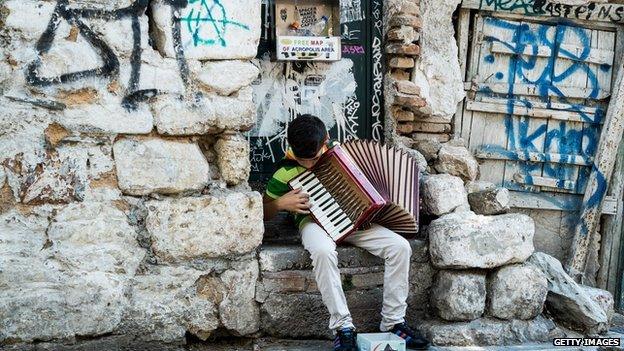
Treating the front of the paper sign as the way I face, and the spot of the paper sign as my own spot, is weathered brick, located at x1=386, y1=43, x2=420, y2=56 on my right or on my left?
on my left

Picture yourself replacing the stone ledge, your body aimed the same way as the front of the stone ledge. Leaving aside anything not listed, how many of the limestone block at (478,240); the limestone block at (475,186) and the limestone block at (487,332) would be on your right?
0

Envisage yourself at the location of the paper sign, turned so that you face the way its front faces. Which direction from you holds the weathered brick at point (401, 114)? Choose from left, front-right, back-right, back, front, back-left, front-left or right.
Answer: left

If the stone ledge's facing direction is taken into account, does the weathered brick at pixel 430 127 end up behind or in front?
behind

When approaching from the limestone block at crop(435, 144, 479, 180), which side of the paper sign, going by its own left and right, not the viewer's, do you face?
left

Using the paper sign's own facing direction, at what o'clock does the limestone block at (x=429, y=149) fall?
The limestone block is roughly at 9 o'clock from the paper sign.

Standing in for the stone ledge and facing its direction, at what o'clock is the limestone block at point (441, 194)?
The limestone block is roughly at 8 o'clock from the stone ledge.

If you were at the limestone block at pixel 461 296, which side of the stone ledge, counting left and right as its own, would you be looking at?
left

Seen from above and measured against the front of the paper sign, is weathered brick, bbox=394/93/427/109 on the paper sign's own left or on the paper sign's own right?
on the paper sign's own left

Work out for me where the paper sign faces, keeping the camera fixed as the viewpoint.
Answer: facing the viewer

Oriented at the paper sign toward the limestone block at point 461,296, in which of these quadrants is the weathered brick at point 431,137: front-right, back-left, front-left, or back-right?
front-left

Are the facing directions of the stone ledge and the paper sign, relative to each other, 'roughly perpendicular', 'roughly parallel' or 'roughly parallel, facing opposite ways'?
roughly parallel

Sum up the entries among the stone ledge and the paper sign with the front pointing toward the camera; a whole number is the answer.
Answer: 2
